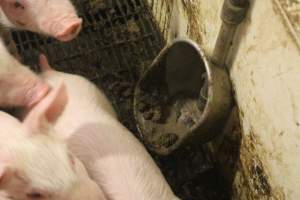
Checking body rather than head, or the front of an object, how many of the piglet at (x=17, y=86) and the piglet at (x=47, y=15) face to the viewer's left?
0

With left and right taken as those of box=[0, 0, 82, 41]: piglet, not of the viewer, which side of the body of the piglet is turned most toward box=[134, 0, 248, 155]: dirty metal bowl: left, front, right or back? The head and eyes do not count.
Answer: front

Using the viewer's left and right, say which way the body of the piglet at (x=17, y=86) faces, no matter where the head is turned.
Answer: facing to the right of the viewer

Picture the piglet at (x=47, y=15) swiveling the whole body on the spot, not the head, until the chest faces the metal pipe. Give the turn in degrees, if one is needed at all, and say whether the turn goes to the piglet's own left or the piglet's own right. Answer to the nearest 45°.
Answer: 0° — it already faces it

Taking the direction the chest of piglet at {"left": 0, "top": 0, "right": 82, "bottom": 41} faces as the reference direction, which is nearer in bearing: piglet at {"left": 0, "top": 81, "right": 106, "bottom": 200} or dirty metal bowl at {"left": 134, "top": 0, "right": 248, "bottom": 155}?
the dirty metal bowl

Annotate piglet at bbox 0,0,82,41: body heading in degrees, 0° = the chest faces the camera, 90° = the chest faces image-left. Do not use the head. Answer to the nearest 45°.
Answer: approximately 315°
